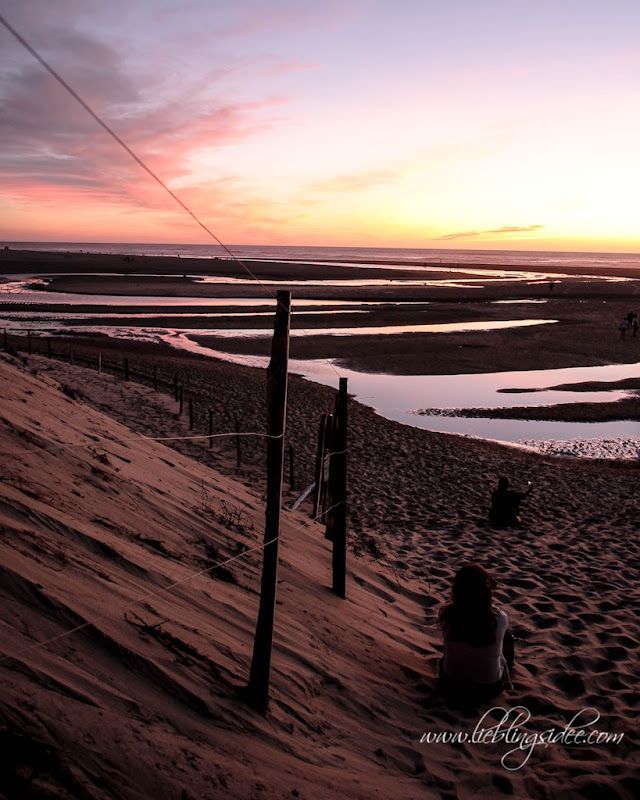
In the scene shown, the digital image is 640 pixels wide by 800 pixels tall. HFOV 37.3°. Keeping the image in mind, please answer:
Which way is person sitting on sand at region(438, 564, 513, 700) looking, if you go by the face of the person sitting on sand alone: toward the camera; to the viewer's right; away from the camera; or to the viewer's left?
away from the camera

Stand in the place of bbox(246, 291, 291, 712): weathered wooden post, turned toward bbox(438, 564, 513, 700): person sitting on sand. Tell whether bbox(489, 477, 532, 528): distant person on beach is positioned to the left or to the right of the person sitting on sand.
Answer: left

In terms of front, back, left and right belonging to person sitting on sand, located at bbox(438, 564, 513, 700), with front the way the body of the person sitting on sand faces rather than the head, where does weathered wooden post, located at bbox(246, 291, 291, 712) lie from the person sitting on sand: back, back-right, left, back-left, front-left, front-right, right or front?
back-left

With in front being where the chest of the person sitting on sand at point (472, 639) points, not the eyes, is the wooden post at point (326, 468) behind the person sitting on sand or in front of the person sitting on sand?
in front

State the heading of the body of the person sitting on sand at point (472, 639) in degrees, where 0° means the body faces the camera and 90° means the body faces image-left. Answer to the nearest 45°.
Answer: approximately 180°

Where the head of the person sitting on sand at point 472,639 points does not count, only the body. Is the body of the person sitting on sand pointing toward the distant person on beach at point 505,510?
yes

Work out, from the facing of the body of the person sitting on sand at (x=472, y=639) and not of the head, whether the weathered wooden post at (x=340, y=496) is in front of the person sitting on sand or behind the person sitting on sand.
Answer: in front
